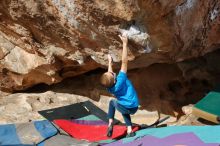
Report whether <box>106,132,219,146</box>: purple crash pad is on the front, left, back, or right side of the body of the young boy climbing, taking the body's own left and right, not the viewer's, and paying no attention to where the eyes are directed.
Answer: back

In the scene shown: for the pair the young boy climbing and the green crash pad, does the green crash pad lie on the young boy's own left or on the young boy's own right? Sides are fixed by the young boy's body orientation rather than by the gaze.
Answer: on the young boy's own right

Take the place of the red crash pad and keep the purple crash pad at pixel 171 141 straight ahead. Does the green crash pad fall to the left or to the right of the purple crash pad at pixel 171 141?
left

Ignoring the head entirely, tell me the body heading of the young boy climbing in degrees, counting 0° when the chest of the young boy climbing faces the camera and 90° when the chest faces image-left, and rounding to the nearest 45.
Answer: approximately 135°

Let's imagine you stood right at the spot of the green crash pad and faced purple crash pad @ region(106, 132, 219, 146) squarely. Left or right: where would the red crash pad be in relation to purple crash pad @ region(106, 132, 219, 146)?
right
